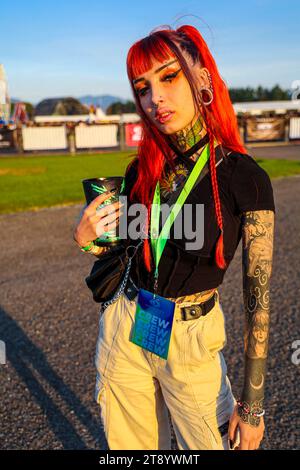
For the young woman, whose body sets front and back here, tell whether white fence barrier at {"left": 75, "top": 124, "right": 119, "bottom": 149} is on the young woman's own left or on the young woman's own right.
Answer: on the young woman's own right

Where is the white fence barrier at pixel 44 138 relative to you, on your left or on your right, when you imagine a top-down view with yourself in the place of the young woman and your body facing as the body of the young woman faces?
on your right

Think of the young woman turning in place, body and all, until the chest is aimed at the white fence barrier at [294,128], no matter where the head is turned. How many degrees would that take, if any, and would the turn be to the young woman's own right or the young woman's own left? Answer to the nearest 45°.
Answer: approximately 135° to the young woman's own right

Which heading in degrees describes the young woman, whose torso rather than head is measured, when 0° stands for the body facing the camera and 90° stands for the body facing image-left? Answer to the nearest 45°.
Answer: approximately 45°
